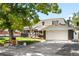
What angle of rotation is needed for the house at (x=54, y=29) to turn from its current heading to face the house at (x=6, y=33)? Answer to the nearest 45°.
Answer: approximately 90° to its right

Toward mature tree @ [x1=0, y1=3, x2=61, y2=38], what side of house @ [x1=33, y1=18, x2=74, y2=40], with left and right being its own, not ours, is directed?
right

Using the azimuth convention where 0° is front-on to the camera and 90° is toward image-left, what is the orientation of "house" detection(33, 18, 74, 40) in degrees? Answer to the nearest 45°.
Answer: approximately 0°

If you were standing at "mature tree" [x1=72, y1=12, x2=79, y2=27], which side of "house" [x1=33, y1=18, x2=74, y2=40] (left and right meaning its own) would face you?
left
